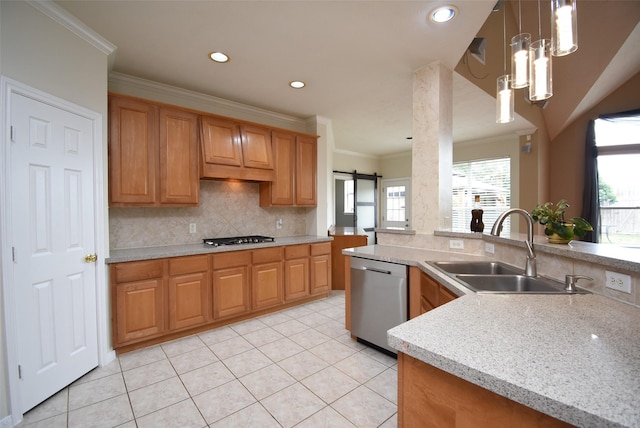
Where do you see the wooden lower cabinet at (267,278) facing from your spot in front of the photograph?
facing the viewer and to the right of the viewer

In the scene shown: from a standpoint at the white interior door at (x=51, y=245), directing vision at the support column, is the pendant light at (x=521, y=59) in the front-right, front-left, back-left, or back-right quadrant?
front-right

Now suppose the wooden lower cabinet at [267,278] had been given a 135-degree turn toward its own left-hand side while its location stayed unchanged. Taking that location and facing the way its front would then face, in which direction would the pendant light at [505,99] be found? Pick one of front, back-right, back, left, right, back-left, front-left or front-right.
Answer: back-right

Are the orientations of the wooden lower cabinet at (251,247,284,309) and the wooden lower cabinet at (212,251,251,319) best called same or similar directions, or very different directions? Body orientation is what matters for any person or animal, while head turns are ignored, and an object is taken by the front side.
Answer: same or similar directions

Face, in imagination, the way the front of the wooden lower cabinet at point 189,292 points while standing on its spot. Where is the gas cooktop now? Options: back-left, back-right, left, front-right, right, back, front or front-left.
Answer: left

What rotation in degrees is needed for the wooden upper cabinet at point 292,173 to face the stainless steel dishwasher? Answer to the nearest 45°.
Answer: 0° — it already faces it

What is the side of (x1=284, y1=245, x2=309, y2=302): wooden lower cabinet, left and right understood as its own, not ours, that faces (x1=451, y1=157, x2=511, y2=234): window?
left

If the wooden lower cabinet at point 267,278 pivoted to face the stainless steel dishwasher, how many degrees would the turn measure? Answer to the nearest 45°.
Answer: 0° — it already faces it

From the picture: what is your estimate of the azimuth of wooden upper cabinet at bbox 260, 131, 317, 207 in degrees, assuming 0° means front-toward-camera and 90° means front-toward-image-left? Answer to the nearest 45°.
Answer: approximately 315°

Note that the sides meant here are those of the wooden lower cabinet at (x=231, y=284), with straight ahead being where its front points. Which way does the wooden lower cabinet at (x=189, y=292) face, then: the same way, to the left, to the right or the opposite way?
the same way

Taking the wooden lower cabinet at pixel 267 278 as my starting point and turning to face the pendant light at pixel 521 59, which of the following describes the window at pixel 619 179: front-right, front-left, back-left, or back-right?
front-left

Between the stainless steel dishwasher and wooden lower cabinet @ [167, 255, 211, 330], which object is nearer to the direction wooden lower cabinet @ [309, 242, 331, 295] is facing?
the stainless steel dishwasher

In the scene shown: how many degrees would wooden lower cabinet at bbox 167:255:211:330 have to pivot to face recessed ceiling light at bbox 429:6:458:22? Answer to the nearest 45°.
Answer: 0° — it already faces it
